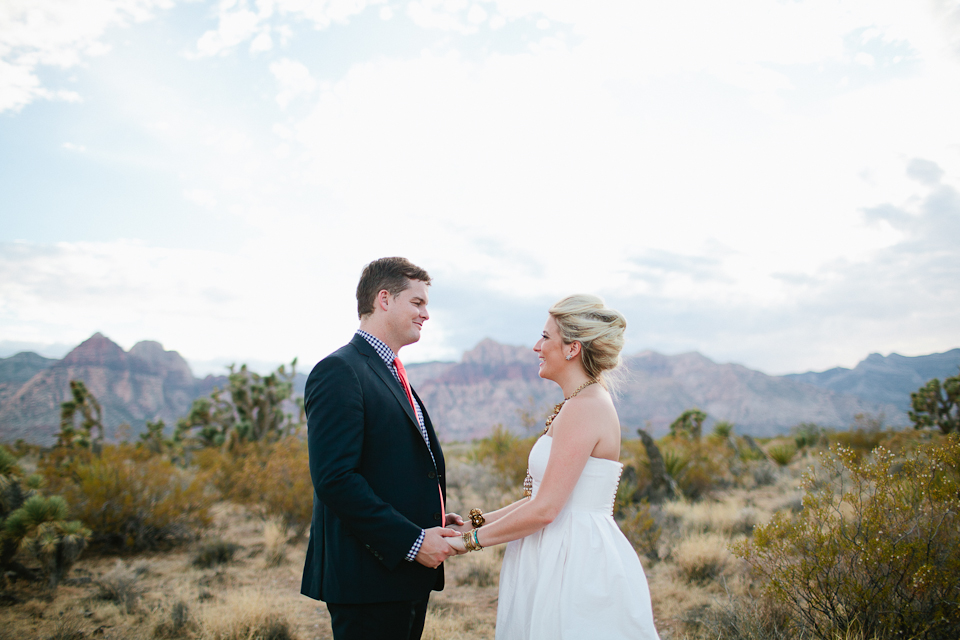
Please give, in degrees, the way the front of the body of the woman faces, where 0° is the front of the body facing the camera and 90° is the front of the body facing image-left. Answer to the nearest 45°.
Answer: approximately 90°

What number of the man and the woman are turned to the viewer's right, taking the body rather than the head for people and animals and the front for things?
1

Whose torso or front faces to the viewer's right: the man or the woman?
the man

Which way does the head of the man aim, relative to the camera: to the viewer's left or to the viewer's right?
to the viewer's right

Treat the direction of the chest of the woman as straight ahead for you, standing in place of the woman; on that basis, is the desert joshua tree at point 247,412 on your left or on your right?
on your right

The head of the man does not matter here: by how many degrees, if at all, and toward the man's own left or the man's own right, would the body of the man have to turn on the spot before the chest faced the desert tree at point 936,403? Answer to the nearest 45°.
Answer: approximately 45° to the man's own left

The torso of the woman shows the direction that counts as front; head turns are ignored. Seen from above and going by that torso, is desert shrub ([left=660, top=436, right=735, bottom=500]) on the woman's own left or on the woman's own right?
on the woman's own right

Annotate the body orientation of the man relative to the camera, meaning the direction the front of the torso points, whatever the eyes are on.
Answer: to the viewer's right

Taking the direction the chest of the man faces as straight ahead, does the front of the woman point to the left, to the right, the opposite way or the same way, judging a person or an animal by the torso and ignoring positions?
the opposite way
